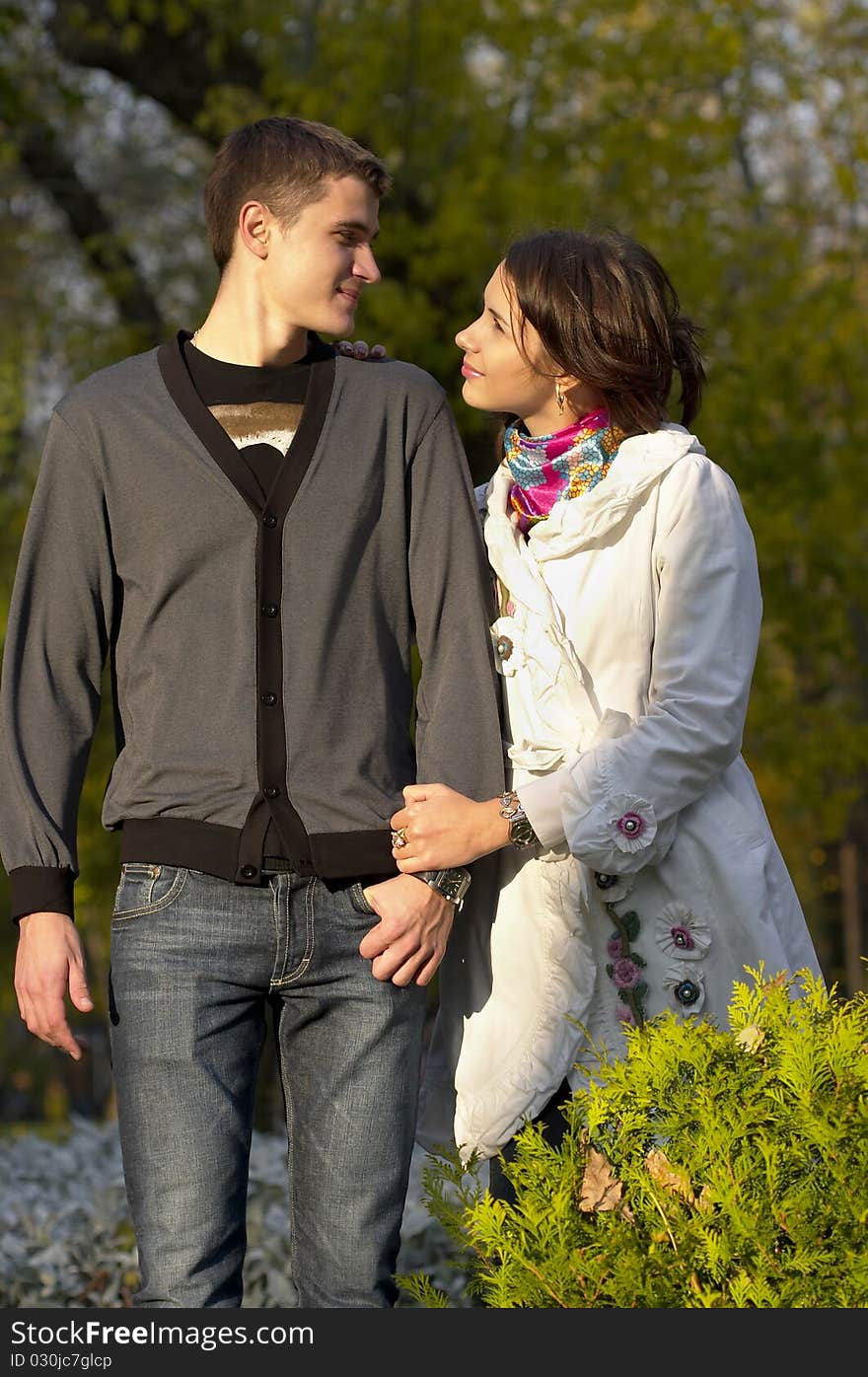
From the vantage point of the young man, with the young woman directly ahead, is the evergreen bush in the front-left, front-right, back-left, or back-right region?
front-right

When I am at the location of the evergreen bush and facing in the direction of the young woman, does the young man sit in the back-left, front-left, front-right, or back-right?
front-left

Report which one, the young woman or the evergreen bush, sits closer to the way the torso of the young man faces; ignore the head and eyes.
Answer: the evergreen bush

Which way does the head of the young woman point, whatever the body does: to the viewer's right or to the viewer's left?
to the viewer's left

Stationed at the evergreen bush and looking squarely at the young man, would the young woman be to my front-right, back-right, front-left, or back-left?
front-right

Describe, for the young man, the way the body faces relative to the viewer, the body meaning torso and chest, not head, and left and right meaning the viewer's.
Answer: facing the viewer

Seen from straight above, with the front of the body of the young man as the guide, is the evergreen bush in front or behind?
in front

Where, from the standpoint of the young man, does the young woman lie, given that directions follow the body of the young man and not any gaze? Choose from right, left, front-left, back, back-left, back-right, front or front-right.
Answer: left
